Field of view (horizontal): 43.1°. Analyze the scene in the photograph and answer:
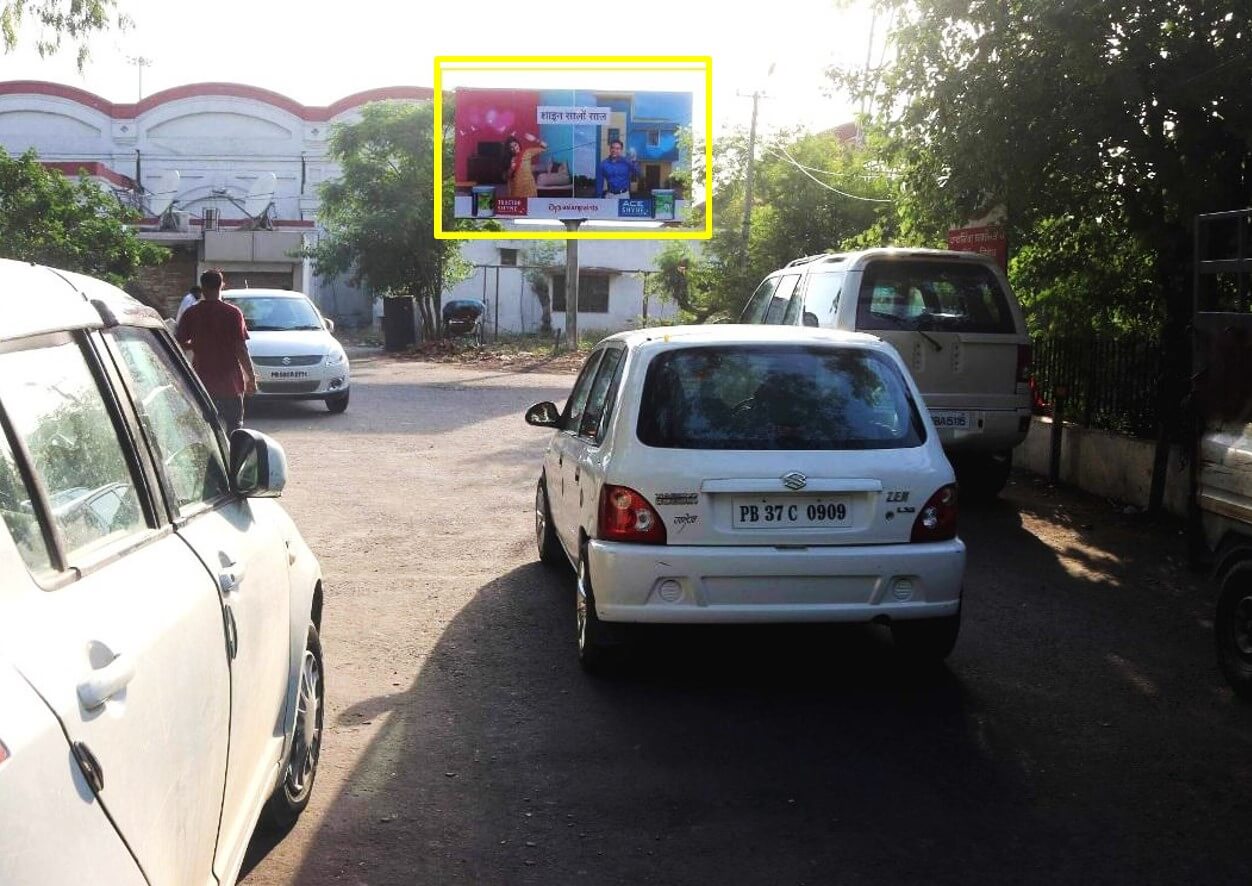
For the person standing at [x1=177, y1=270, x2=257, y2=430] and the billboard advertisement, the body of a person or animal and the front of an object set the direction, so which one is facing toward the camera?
the billboard advertisement

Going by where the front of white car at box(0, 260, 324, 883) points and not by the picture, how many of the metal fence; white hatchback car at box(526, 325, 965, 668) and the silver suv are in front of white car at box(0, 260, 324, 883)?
3

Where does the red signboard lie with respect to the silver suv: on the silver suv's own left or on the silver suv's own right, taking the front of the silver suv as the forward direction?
on the silver suv's own right

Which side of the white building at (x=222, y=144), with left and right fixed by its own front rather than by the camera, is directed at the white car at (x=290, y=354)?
front

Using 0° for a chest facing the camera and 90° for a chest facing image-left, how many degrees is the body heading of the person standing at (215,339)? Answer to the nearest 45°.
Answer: approximately 180°

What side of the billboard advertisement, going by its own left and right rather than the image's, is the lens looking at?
front

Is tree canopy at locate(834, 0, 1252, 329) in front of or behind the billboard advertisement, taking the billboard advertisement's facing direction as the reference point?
in front

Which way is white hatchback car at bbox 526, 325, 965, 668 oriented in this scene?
away from the camera

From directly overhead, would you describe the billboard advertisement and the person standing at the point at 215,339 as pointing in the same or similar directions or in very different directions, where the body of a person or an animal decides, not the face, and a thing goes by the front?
very different directions

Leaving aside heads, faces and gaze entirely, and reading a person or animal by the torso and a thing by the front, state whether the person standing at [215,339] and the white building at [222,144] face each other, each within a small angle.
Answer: yes

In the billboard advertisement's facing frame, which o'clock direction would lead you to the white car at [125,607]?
The white car is roughly at 12 o'clock from the billboard advertisement.

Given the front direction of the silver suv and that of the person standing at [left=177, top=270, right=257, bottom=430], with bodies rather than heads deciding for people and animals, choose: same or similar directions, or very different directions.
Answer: same or similar directions

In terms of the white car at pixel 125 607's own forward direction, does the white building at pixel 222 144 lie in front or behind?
in front

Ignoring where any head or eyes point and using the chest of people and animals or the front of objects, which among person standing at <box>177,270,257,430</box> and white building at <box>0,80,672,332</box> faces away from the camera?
the person standing

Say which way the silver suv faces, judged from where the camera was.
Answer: facing away from the viewer and to the left of the viewer

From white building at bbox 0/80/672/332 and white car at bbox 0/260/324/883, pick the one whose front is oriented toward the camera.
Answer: the white building

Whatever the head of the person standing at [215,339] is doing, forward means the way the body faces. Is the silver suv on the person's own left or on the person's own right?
on the person's own right

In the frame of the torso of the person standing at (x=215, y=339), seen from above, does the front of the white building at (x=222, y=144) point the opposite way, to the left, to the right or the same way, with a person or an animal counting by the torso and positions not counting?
the opposite way

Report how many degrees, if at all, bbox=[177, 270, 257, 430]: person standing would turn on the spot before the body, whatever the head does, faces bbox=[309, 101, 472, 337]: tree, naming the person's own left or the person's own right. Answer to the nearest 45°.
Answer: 0° — they already face it
